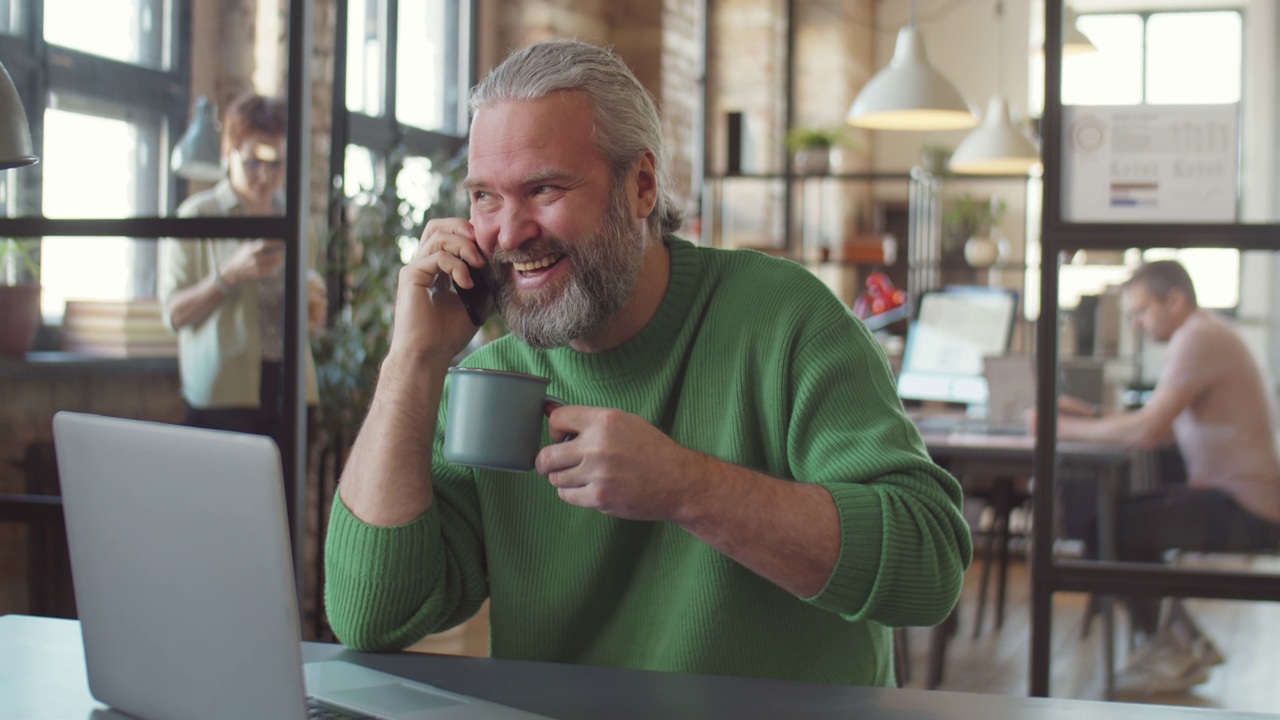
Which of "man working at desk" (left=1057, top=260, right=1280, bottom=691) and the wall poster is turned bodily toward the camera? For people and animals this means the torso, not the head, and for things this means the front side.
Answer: the wall poster

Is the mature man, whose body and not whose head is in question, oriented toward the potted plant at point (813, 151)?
no

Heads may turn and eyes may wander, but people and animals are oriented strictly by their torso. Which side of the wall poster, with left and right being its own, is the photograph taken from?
front

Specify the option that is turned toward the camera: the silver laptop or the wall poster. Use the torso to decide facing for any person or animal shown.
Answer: the wall poster

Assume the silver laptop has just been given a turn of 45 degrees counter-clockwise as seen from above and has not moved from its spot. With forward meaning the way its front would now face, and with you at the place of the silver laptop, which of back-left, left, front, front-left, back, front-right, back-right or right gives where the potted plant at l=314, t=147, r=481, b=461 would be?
front

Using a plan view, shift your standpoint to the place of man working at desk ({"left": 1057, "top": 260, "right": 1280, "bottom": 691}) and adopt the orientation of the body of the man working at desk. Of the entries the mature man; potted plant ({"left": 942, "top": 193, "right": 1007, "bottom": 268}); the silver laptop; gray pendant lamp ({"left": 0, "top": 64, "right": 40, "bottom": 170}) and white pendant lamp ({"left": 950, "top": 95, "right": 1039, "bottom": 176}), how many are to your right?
2

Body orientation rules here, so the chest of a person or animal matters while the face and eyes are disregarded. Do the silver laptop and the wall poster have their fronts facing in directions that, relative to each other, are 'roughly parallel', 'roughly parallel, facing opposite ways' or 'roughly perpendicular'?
roughly parallel, facing opposite ways

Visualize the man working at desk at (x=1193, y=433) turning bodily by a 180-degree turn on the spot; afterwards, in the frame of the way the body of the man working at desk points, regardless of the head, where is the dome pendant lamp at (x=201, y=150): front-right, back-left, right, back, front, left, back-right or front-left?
back

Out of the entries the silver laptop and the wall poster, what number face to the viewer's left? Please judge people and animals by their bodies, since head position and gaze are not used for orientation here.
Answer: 0

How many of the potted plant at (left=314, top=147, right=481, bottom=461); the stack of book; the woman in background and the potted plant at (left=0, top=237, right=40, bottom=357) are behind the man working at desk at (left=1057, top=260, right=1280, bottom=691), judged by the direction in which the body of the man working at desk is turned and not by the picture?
0

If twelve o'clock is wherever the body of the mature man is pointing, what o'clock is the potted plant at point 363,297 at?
The potted plant is roughly at 4 o'clock from the mature man.

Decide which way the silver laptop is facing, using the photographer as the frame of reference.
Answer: facing away from the viewer and to the right of the viewer

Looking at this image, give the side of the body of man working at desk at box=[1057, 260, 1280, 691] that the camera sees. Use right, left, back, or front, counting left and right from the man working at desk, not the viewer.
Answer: left

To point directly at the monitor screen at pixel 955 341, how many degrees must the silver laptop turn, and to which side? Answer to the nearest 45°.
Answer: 0° — it already faces it

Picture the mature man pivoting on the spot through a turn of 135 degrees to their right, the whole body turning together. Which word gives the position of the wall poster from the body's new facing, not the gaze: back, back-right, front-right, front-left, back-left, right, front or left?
front-right
